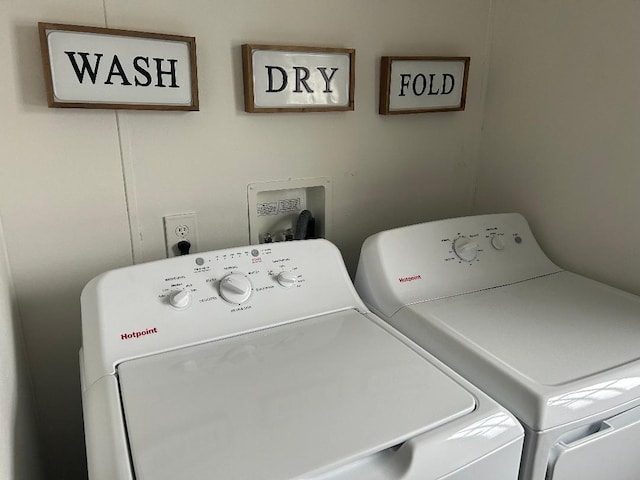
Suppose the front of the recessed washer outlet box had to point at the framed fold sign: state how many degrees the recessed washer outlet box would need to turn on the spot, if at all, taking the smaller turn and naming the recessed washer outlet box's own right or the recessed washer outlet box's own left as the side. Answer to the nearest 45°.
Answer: approximately 45° to the recessed washer outlet box's own left

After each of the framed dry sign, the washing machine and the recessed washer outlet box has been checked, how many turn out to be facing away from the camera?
0

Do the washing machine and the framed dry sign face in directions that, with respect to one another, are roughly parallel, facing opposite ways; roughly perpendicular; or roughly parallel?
roughly parallel

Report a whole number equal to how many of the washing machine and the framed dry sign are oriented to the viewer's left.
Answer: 0

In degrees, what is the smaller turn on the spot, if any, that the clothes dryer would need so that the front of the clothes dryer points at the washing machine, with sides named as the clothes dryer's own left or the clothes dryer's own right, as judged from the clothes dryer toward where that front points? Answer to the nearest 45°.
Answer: approximately 90° to the clothes dryer's own right

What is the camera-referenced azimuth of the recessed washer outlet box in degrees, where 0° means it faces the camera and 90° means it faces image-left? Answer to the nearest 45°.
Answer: approximately 315°

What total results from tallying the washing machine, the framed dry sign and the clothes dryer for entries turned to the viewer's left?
0

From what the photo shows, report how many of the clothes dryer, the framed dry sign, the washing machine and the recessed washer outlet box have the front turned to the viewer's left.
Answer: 0

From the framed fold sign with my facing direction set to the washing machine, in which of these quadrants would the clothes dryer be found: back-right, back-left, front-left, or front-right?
front-left

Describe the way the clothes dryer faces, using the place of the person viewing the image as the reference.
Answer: facing the viewer and to the right of the viewer

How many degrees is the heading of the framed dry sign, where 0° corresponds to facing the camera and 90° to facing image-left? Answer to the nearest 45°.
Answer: approximately 315°
